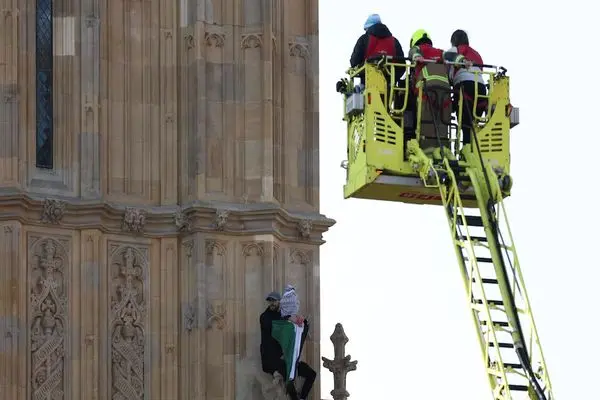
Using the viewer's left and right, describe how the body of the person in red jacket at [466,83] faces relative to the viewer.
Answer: facing away from the viewer and to the left of the viewer

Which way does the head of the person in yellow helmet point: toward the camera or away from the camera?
away from the camera

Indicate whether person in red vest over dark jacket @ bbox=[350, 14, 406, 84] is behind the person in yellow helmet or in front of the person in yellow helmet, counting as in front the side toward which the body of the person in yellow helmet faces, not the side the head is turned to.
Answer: in front

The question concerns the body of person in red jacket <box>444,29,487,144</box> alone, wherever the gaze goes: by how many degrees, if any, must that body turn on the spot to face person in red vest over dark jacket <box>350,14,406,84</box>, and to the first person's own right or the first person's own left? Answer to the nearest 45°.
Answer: approximately 45° to the first person's own left

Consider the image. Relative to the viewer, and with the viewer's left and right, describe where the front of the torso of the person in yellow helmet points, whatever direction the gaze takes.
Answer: facing away from the viewer and to the left of the viewer

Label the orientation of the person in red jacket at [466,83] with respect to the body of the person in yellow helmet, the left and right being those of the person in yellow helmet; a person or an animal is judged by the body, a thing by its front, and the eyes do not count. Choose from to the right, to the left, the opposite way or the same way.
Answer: the same way
